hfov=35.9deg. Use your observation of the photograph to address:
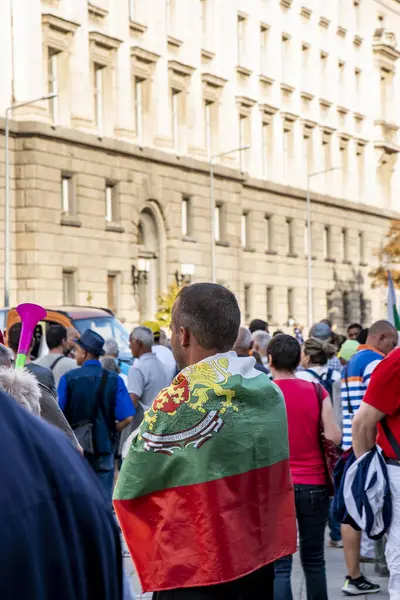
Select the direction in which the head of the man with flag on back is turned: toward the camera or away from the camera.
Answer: away from the camera

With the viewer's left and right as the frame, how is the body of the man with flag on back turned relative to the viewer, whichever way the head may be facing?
facing away from the viewer and to the left of the viewer

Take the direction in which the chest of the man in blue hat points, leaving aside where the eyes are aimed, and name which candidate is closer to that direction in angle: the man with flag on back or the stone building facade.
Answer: the stone building facade

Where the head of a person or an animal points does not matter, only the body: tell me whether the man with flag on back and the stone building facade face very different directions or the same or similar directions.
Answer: very different directions

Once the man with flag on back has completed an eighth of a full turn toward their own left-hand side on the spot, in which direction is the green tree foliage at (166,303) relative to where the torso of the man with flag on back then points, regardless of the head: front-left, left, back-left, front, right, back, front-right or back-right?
right

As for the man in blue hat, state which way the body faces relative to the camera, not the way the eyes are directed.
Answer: away from the camera

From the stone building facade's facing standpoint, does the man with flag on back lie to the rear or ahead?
ahead

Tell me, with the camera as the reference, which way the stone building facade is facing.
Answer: facing the viewer and to the right of the viewer

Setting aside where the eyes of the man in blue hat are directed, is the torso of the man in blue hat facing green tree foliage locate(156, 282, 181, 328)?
yes

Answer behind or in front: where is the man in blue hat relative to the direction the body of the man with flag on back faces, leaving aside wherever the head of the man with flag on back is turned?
in front

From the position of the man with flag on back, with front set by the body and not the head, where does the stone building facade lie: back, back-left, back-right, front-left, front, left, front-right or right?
front-right
